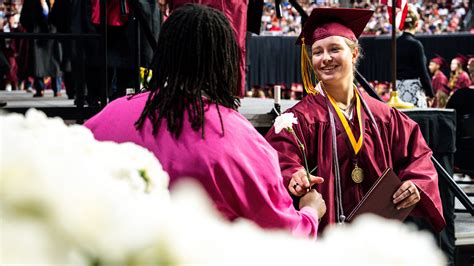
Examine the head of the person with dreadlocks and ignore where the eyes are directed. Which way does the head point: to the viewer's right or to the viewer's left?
to the viewer's right

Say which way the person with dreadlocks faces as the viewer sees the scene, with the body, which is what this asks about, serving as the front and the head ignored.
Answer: away from the camera

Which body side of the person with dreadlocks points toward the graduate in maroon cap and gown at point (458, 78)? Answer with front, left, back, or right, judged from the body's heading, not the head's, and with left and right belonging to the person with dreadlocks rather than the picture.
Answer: front

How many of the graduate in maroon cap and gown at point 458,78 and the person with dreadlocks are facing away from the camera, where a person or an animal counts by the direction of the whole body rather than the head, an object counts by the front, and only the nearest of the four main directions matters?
1

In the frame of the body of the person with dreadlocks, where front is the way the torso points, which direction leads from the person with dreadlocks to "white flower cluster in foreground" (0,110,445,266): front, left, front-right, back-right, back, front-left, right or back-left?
back

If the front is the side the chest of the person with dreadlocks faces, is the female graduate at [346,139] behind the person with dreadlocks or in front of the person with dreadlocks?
in front

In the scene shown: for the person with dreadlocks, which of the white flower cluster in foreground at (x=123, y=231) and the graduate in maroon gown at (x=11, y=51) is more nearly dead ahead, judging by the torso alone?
the graduate in maroon gown

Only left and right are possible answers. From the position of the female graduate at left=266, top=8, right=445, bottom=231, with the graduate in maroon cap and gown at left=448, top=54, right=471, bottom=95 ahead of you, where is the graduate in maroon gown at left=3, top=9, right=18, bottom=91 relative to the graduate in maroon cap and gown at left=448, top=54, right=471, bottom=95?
left

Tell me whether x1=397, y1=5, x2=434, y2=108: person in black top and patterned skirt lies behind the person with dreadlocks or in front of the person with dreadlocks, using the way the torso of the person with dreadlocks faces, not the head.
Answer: in front
